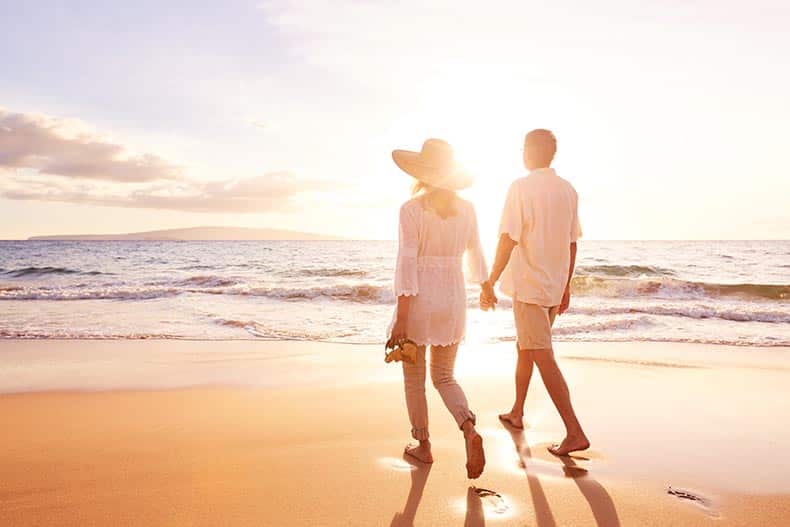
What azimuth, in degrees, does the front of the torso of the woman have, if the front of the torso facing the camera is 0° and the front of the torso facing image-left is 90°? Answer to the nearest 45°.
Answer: approximately 135°

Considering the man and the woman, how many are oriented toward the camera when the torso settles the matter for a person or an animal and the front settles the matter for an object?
0

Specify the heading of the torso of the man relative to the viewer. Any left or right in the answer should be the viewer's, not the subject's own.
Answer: facing away from the viewer and to the left of the viewer

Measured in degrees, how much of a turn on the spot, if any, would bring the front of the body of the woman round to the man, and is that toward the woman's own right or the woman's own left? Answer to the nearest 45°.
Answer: approximately 90° to the woman's own right

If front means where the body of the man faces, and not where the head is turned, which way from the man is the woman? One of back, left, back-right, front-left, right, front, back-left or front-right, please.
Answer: left

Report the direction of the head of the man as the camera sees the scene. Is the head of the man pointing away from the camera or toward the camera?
away from the camera
